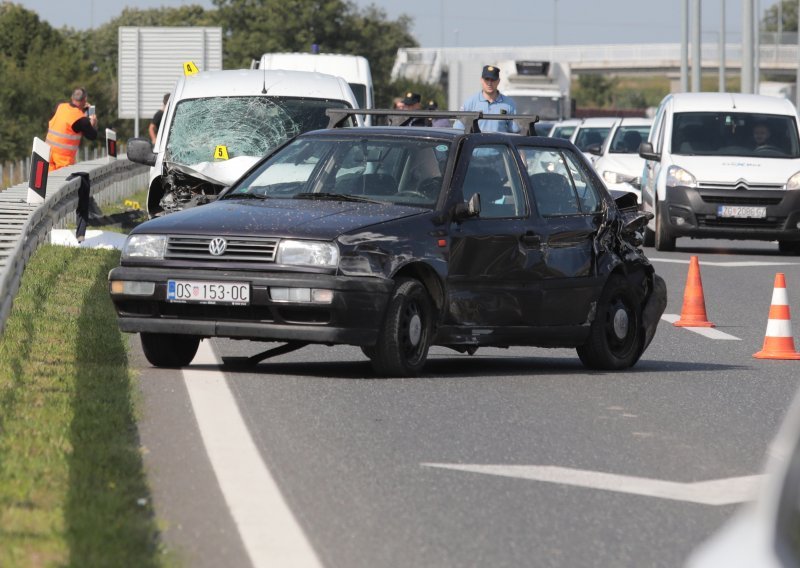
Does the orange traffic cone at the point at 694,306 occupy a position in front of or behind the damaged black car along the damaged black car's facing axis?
behind

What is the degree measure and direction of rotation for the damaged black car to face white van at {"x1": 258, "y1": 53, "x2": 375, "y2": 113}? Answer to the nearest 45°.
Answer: approximately 135° to its right

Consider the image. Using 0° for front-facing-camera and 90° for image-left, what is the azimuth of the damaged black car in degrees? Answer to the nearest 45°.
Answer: approximately 45°

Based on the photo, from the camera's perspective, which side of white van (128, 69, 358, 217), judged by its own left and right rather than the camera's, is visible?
front

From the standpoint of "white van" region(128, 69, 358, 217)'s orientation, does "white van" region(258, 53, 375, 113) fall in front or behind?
behind

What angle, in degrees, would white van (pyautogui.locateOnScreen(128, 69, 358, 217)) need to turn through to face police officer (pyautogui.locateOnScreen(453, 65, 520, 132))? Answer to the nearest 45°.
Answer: approximately 135° to its left

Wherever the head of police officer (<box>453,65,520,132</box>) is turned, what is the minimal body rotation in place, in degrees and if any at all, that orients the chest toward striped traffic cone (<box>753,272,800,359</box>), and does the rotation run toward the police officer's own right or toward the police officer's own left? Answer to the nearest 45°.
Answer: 0° — they already face it

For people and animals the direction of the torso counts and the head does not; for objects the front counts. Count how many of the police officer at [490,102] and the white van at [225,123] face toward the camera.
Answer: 2

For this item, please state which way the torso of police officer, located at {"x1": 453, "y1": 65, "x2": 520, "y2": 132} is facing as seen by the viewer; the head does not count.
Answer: toward the camera

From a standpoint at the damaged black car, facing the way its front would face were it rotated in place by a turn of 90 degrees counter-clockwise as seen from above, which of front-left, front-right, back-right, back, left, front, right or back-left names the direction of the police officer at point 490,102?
back-left
